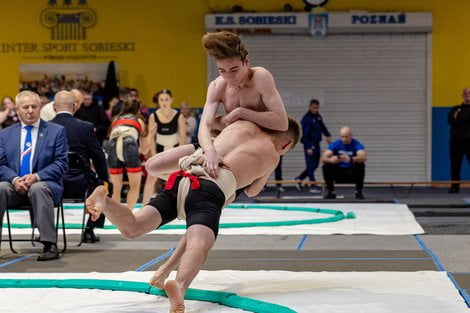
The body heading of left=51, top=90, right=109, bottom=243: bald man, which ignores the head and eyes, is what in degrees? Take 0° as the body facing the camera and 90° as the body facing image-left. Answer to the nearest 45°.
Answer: approximately 225°

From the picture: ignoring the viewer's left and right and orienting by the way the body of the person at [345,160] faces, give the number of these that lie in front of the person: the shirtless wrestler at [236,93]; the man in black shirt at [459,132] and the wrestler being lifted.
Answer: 2

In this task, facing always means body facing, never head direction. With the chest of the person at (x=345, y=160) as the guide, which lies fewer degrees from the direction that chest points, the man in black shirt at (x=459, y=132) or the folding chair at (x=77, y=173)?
the folding chair

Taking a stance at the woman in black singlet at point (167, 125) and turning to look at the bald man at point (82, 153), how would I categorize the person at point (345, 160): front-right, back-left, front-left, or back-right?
back-left

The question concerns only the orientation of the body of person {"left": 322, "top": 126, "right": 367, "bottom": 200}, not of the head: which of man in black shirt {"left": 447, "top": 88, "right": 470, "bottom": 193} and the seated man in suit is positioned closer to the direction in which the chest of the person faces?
the seated man in suit

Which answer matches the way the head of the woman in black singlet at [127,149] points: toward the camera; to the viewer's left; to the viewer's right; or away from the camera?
away from the camera
